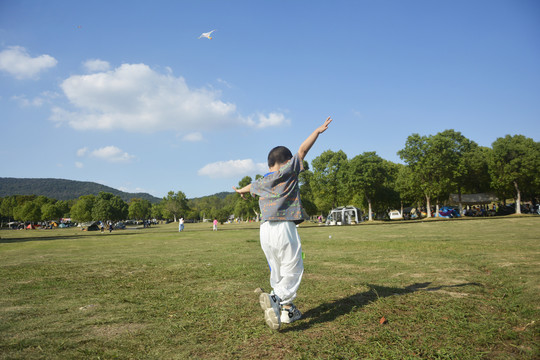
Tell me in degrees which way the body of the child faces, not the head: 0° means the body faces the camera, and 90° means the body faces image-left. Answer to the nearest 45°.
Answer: approximately 180°
